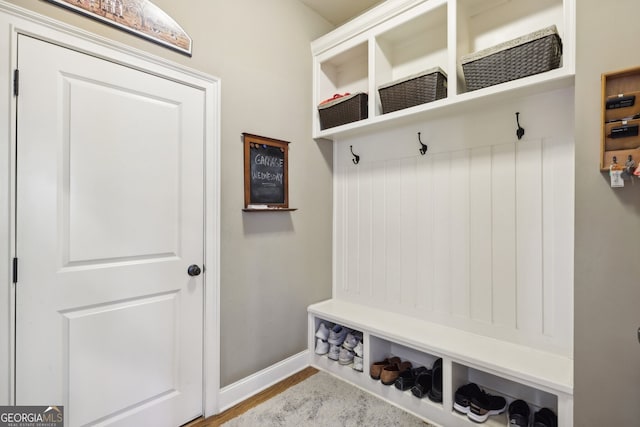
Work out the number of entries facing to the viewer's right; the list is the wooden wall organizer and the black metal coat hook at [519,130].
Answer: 0

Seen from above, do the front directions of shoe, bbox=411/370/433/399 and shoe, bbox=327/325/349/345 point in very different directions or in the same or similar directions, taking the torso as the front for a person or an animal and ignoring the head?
same or similar directions

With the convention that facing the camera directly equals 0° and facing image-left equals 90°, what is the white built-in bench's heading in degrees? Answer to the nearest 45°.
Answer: approximately 45°

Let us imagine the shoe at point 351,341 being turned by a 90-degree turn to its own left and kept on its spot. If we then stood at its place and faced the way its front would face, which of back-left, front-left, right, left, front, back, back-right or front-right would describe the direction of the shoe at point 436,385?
front

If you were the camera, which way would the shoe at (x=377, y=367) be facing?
facing the viewer and to the left of the viewer

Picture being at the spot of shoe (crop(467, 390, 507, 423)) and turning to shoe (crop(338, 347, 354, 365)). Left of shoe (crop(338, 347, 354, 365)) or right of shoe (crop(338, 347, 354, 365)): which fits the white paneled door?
left

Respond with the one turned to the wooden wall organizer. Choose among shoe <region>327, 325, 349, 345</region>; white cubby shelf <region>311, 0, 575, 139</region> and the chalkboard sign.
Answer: the chalkboard sign
